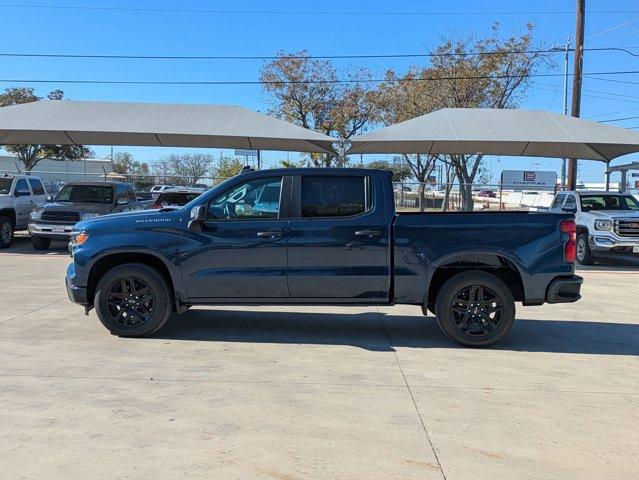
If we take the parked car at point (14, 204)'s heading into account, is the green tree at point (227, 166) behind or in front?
behind

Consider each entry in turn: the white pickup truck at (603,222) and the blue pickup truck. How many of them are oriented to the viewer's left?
1

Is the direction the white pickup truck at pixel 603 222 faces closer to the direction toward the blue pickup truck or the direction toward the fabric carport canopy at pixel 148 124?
the blue pickup truck

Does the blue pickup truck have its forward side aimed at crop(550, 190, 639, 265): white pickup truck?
no

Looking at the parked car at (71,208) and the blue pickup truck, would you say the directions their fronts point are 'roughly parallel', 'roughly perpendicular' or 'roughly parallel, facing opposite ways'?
roughly perpendicular

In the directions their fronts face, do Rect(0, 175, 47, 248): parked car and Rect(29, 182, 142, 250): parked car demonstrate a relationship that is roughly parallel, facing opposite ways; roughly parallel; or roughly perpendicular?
roughly parallel

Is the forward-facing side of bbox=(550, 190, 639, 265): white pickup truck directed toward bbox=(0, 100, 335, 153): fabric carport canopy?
no

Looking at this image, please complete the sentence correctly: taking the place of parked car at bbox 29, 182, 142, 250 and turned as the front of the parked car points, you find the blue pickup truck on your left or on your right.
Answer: on your left

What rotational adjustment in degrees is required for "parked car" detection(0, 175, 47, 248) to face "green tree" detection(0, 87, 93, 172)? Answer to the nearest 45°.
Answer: approximately 135° to its right

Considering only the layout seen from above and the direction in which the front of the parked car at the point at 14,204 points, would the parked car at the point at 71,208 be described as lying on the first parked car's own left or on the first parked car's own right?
on the first parked car's own left

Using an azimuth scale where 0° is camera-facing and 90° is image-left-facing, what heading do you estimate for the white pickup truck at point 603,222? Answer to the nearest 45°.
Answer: approximately 315°

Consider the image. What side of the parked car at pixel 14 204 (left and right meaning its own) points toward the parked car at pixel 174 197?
left

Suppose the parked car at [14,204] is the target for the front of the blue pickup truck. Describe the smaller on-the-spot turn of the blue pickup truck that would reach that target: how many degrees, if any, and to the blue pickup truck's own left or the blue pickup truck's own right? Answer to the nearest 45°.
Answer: approximately 45° to the blue pickup truck's own right

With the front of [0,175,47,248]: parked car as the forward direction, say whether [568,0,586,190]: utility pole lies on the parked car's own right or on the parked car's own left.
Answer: on the parked car's own left

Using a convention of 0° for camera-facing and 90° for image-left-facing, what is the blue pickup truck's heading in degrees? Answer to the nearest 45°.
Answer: approximately 90°
